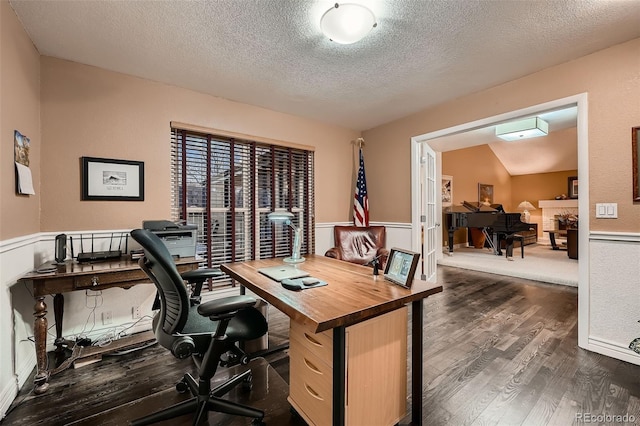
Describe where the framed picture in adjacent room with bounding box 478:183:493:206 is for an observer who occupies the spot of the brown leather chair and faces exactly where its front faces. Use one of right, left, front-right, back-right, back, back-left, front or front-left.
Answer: back-left

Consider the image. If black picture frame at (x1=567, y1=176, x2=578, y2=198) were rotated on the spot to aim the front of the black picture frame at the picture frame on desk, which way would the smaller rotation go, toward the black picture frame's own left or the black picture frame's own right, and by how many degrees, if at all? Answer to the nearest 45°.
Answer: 0° — it already faces it

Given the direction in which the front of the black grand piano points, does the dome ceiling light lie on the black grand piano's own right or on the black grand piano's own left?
on the black grand piano's own right

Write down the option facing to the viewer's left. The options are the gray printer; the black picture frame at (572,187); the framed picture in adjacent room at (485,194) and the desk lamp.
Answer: the desk lamp

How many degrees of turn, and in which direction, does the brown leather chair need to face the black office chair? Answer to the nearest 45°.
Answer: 0° — it already faces it

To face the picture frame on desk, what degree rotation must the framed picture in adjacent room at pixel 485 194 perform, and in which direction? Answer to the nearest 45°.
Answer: approximately 45° to its right

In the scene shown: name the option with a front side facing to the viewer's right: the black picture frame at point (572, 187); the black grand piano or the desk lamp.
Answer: the black grand piano

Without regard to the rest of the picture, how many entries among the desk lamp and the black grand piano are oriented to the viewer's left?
1

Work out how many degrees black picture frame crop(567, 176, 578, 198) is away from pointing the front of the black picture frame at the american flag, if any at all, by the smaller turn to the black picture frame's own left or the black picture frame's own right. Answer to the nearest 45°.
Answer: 0° — it already faces it

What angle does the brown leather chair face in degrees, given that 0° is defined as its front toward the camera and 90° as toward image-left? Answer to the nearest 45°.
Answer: approximately 0°

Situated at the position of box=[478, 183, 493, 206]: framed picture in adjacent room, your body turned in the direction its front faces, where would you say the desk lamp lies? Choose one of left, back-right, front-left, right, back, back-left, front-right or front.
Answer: front-right

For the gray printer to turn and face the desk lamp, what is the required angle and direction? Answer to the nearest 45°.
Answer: approximately 45° to its left

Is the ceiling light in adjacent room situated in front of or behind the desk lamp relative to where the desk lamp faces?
behind

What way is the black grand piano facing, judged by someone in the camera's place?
facing to the right of the viewer

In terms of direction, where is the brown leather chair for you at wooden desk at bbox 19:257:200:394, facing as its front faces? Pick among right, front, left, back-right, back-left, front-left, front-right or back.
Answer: left

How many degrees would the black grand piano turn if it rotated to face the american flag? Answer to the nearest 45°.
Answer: approximately 135° to its right
